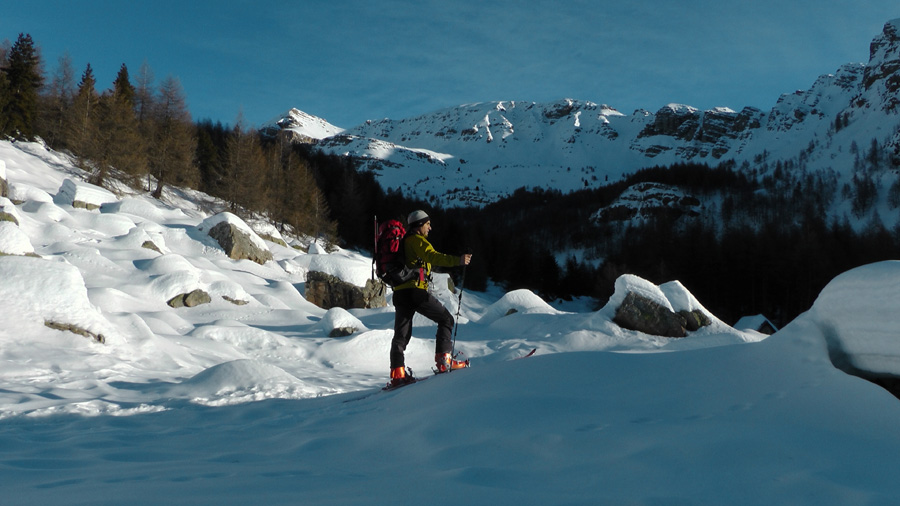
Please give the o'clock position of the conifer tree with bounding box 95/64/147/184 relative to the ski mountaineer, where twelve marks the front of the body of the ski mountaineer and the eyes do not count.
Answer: The conifer tree is roughly at 8 o'clock from the ski mountaineer.

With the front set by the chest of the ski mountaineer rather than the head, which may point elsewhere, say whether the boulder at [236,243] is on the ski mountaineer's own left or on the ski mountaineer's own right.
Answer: on the ski mountaineer's own left

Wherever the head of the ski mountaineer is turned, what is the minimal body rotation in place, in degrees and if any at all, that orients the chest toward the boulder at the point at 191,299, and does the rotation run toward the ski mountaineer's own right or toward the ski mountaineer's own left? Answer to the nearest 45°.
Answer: approximately 135° to the ski mountaineer's own left

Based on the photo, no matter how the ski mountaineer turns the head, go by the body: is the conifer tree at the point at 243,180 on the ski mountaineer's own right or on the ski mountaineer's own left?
on the ski mountaineer's own left

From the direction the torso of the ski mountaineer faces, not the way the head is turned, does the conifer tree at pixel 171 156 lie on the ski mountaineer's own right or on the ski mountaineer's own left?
on the ski mountaineer's own left

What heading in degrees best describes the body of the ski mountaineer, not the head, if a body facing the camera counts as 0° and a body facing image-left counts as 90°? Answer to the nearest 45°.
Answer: approximately 270°

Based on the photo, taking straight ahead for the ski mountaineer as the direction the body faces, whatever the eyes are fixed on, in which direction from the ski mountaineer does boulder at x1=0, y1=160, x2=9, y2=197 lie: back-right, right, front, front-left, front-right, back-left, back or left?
back-left
